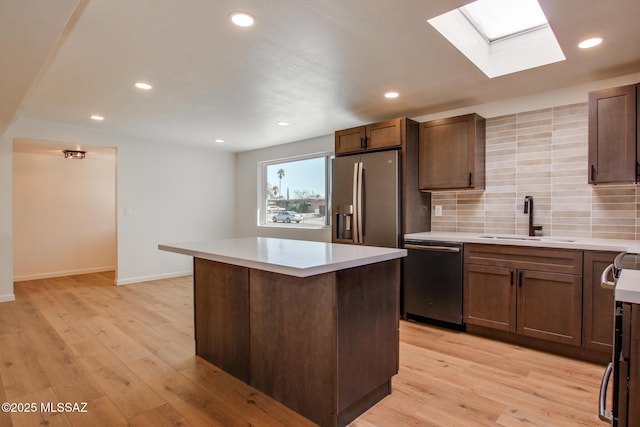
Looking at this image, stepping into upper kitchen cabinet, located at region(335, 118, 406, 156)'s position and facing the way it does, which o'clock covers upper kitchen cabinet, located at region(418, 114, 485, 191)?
upper kitchen cabinet, located at region(418, 114, 485, 191) is roughly at 8 o'clock from upper kitchen cabinet, located at region(335, 118, 406, 156).

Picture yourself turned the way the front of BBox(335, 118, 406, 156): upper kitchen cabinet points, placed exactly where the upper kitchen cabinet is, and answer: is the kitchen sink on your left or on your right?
on your left

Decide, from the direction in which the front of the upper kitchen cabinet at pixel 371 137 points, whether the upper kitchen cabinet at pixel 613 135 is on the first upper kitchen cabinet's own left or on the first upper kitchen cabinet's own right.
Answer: on the first upper kitchen cabinet's own left

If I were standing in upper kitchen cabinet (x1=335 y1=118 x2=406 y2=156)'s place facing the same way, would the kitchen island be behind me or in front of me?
in front

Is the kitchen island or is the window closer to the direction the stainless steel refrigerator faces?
the kitchen island

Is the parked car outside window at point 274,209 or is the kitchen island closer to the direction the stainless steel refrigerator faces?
the kitchen island

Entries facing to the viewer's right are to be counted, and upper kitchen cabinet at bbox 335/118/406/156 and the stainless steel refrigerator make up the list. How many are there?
0

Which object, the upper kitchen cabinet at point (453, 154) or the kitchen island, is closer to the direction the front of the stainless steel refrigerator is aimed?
the kitchen island

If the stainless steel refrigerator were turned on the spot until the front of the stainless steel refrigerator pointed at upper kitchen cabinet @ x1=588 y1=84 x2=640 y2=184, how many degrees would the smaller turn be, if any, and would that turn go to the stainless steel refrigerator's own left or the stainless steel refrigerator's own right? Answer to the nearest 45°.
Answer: approximately 90° to the stainless steel refrigerator's own left

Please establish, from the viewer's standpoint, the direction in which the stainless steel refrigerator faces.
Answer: facing the viewer and to the left of the viewer
